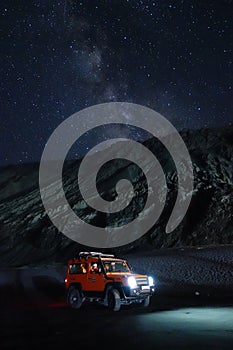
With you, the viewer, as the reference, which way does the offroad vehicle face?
facing the viewer and to the right of the viewer
